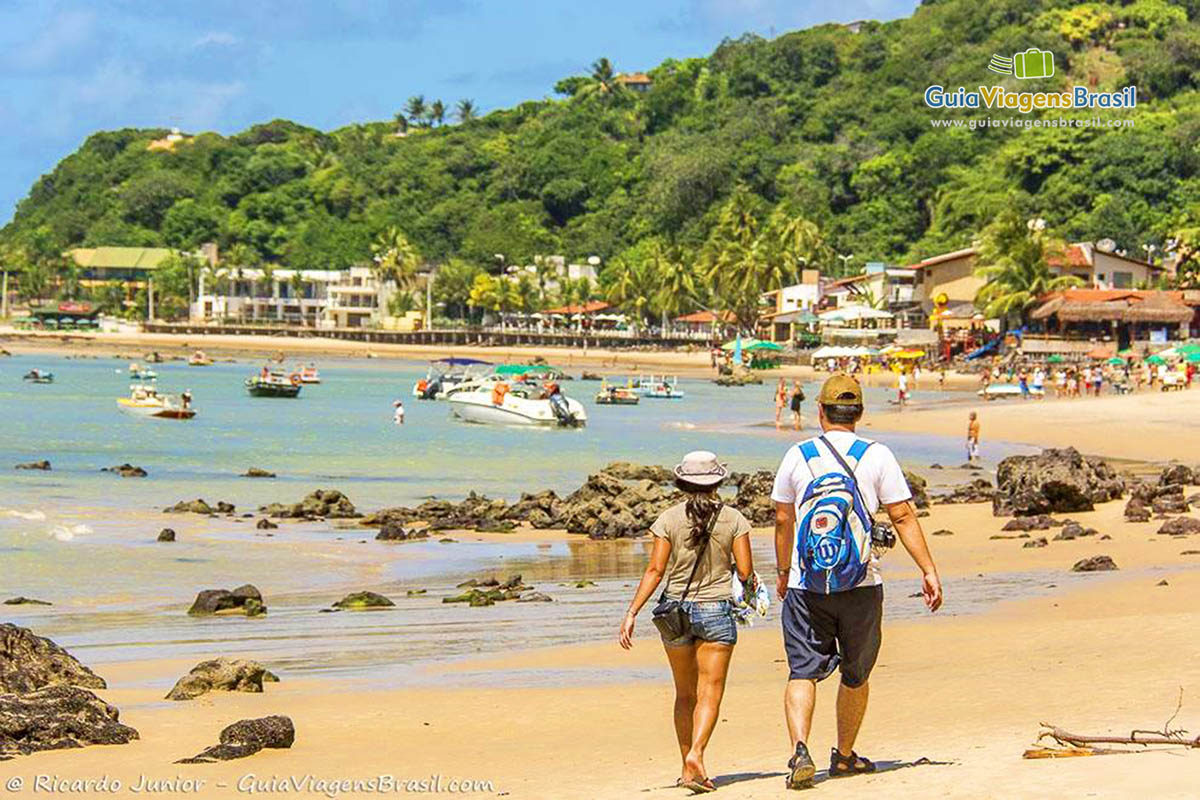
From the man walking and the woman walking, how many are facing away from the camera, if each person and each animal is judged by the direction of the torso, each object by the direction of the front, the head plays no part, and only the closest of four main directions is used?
2

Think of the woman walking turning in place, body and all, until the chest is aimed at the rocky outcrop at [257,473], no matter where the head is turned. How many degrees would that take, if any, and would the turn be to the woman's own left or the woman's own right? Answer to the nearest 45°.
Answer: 0° — they already face it

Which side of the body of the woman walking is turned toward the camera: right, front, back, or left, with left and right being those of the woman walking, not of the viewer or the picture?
back

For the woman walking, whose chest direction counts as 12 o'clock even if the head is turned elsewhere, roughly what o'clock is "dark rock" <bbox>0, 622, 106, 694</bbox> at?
The dark rock is roughly at 10 o'clock from the woman walking.

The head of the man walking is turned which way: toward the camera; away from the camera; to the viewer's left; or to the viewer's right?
away from the camera

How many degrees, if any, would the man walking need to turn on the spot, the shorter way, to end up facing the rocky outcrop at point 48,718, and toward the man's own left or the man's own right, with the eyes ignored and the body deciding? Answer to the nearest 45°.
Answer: approximately 90° to the man's own left

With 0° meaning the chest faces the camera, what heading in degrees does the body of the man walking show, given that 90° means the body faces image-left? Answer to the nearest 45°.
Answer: approximately 180°

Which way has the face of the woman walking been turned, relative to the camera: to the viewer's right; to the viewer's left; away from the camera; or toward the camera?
away from the camera
